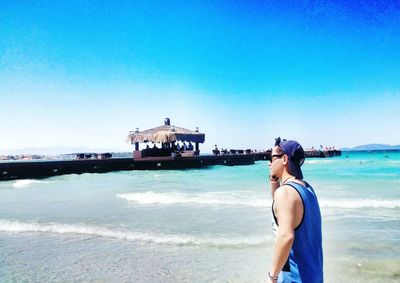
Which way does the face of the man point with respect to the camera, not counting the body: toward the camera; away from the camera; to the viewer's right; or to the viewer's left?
to the viewer's left

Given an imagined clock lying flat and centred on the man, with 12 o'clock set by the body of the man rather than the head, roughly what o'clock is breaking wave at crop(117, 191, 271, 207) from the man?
The breaking wave is roughly at 1 o'clock from the man.

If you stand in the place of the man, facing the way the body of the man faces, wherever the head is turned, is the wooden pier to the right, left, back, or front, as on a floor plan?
front

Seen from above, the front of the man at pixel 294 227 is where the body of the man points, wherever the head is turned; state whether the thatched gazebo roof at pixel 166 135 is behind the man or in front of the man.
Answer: in front

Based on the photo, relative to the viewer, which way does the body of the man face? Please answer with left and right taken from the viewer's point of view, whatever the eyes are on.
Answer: facing away from the viewer and to the left of the viewer
